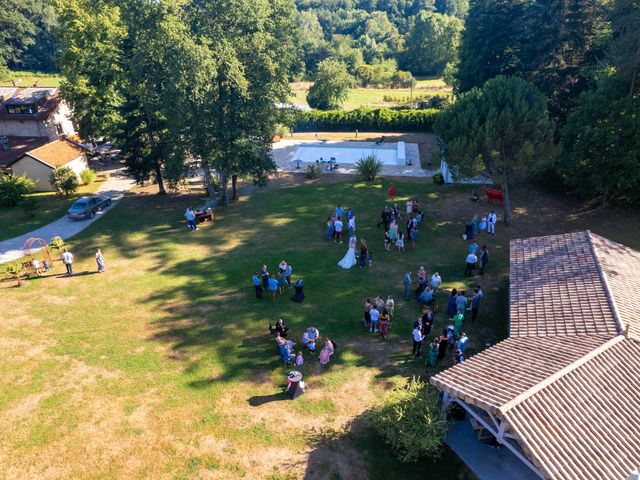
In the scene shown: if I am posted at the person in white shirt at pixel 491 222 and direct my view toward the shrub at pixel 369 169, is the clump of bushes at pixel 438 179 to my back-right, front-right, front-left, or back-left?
front-right

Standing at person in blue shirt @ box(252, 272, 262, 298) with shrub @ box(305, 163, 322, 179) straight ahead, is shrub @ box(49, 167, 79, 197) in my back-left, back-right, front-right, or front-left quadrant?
front-left

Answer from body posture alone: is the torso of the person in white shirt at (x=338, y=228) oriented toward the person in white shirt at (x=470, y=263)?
no

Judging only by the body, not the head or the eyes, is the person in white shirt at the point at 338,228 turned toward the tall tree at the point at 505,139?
no

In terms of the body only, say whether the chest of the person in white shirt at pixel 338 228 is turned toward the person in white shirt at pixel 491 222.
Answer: no
